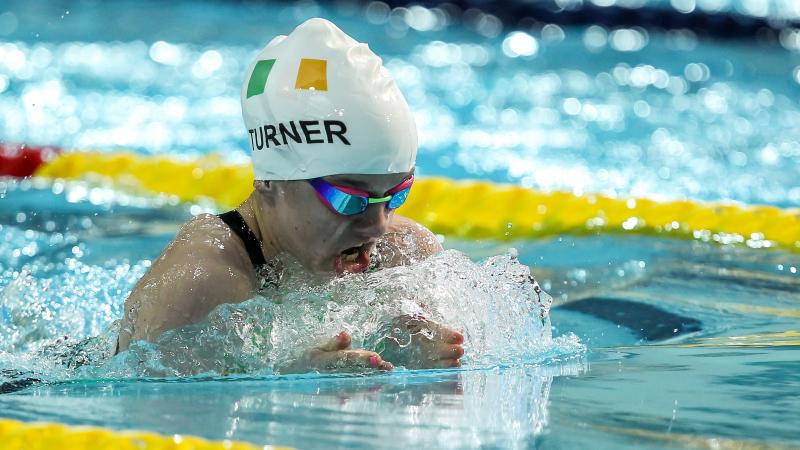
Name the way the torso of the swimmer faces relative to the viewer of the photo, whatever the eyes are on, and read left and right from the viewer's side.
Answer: facing the viewer and to the right of the viewer

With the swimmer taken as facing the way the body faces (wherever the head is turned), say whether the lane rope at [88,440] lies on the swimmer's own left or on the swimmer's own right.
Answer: on the swimmer's own right
